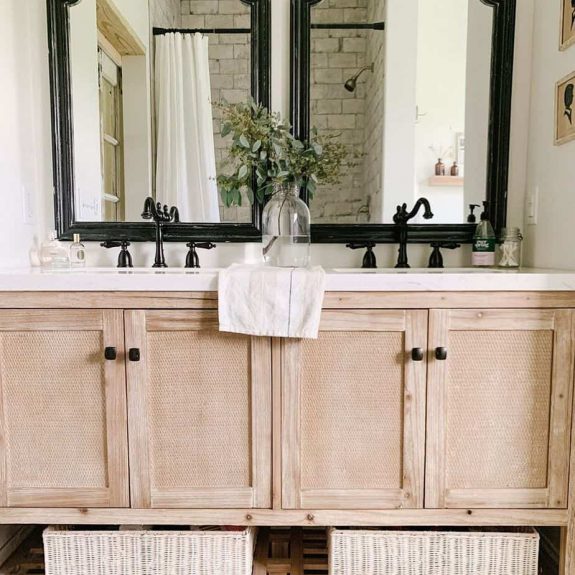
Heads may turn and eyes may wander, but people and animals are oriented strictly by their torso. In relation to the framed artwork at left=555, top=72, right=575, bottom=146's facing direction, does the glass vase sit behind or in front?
in front

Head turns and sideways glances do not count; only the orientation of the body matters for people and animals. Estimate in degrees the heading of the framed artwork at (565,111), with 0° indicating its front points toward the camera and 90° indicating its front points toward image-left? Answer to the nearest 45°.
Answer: approximately 45°

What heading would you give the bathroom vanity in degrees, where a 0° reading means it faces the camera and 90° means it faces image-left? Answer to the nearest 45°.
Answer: approximately 0°

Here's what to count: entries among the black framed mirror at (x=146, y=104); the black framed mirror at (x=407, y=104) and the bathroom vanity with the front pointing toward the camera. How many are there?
3
